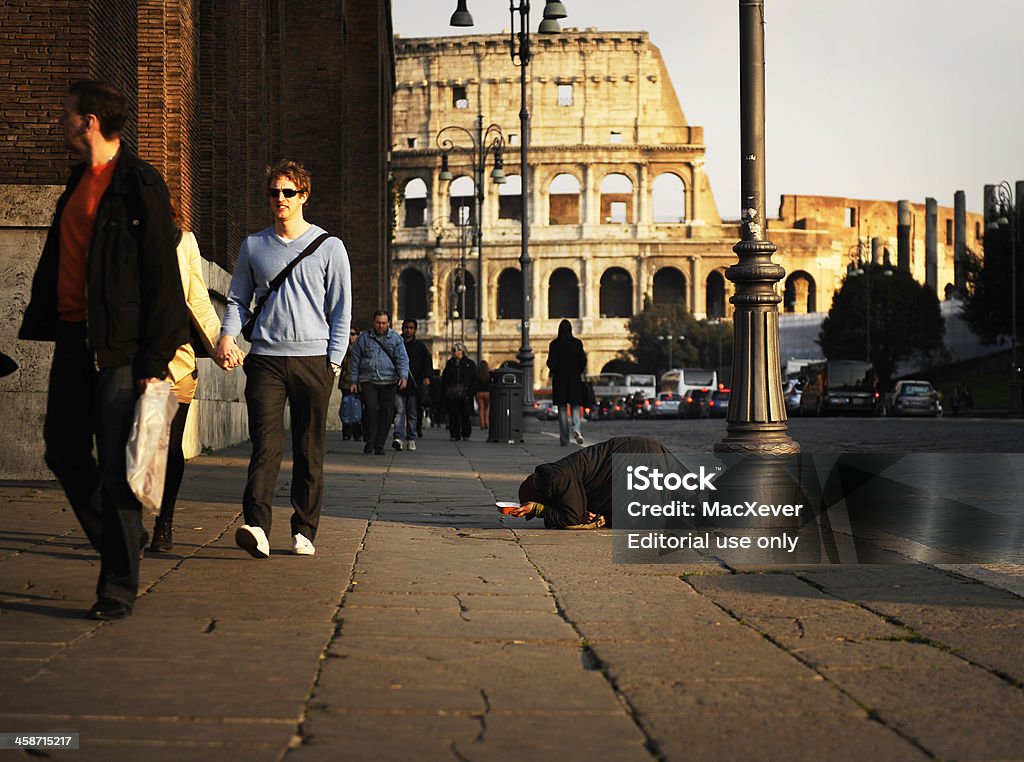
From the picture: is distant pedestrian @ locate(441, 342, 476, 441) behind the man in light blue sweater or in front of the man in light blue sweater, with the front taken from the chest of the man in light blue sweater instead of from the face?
behind

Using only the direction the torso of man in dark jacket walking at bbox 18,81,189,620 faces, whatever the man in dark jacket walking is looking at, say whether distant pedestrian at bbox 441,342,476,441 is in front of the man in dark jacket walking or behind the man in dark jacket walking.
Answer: behind

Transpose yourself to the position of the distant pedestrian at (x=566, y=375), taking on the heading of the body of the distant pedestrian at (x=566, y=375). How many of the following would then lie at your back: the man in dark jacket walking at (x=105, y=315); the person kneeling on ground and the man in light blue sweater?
3

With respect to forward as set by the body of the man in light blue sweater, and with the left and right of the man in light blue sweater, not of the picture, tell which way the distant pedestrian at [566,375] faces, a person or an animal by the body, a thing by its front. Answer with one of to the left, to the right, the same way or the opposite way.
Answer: the opposite way

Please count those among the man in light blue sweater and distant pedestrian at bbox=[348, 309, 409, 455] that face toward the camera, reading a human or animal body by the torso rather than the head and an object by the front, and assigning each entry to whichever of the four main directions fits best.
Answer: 2

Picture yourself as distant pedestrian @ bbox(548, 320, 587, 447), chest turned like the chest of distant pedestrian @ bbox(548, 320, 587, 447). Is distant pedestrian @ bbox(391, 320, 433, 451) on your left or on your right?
on your left

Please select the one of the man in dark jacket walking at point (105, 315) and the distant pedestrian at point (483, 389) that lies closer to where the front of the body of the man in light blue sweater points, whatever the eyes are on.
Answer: the man in dark jacket walking

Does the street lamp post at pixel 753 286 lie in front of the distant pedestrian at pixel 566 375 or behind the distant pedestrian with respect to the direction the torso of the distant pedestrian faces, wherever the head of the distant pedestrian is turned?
behind

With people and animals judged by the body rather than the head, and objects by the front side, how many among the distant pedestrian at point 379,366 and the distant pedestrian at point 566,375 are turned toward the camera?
1

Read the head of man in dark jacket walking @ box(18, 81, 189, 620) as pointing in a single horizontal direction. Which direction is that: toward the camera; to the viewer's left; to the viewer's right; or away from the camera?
to the viewer's left

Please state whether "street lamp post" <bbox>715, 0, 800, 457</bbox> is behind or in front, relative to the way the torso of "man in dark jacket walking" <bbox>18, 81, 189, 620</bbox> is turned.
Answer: behind

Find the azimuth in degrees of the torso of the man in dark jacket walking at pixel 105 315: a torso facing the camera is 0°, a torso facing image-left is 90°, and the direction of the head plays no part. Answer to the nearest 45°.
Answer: approximately 45°

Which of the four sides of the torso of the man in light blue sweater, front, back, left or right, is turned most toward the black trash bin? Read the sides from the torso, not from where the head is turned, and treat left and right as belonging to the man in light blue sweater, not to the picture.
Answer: back
